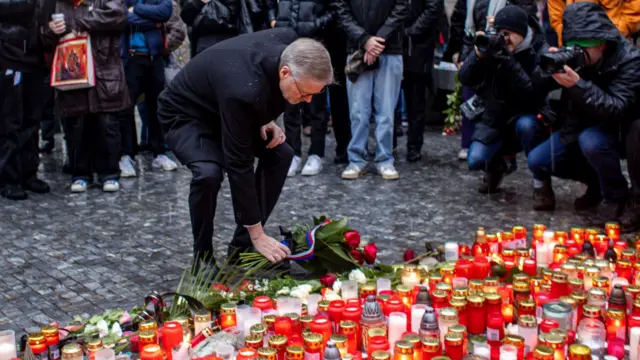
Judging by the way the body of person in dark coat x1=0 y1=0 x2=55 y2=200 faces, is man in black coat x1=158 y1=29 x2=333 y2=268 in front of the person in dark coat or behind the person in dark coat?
in front

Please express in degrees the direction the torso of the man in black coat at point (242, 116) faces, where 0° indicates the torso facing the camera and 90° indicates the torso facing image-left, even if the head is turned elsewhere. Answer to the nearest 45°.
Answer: approximately 315°

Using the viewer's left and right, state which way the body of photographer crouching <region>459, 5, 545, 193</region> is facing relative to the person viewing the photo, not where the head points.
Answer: facing the viewer and to the left of the viewer

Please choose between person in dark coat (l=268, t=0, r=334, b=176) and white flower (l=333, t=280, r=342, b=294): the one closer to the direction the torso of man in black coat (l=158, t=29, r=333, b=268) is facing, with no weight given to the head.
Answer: the white flower

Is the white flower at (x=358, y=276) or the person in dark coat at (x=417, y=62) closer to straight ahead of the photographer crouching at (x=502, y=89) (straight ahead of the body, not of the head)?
the white flower

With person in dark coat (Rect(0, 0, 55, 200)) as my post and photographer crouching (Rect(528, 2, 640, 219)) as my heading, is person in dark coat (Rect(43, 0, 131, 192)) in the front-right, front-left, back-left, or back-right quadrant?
front-left

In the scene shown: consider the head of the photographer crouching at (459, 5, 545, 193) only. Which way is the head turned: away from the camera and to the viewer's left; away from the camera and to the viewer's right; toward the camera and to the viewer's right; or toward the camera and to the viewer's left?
toward the camera and to the viewer's left

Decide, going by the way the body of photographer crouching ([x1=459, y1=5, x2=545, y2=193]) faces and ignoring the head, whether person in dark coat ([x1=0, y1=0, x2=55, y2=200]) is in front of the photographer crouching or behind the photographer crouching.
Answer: in front

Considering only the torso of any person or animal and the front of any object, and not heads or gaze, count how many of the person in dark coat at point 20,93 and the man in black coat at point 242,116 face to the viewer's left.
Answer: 0

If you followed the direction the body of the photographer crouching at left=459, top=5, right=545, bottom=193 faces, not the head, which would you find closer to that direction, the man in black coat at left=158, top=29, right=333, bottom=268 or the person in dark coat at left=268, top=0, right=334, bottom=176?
the man in black coat

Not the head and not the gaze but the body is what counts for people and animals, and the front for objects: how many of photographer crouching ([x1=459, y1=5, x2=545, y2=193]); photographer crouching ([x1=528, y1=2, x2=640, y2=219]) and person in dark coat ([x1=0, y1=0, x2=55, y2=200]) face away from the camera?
0

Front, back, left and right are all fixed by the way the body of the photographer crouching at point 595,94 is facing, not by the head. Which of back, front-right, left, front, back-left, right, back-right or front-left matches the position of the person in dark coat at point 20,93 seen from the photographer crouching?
front-right

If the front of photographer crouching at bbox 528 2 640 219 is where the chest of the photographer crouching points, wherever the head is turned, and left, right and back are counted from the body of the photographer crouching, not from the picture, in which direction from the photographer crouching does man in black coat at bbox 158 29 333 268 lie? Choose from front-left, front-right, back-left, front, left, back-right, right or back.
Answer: front

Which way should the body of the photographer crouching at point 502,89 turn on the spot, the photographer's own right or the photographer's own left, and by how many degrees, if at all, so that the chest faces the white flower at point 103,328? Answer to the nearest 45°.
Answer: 0° — they already face it

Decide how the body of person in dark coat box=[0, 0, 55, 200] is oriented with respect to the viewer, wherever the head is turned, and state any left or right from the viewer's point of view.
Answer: facing the viewer and to the right of the viewer
